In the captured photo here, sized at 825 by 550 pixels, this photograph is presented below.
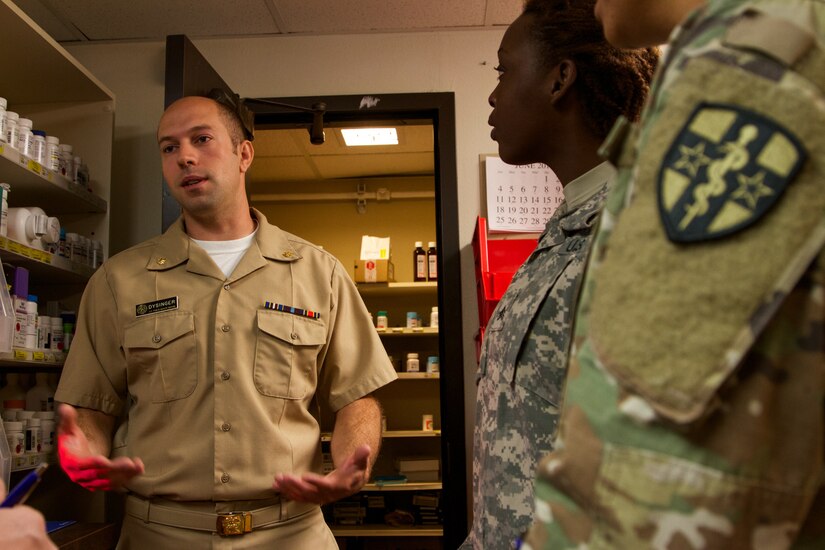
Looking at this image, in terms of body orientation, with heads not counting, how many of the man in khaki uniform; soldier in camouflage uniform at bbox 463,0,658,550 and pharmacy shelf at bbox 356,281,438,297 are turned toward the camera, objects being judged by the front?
2

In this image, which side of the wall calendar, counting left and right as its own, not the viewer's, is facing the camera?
front

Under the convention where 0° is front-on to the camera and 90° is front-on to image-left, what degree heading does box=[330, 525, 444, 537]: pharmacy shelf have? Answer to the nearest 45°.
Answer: approximately 0°

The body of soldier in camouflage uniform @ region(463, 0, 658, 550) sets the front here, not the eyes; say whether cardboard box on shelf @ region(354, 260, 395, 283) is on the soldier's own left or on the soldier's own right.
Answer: on the soldier's own right

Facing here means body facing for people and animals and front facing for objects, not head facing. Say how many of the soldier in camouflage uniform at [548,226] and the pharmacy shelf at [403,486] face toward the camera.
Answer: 1

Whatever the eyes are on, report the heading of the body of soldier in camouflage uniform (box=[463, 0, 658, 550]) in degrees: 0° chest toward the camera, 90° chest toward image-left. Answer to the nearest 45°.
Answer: approximately 90°

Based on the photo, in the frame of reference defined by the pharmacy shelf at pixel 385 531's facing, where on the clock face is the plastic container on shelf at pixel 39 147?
The plastic container on shelf is roughly at 1 o'clock from the pharmacy shelf.

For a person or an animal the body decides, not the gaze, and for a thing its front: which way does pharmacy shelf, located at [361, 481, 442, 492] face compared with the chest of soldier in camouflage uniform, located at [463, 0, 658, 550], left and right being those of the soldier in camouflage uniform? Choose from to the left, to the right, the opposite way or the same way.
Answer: to the left

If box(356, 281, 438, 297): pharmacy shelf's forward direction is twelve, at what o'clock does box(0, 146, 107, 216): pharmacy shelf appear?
box(0, 146, 107, 216): pharmacy shelf is roughly at 1 o'clock from box(356, 281, 438, 297): pharmacy shelf.

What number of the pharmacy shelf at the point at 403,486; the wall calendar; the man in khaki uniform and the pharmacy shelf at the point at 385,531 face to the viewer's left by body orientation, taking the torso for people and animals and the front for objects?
0

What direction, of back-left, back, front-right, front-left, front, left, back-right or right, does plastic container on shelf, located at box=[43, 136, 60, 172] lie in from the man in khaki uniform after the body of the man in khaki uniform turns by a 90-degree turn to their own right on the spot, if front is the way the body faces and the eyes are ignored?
front-right

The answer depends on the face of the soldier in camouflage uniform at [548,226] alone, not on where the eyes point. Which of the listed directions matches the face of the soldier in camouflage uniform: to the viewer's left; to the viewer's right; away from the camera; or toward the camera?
to the viewer's left

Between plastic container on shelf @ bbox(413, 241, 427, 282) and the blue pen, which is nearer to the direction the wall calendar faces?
the blue pen

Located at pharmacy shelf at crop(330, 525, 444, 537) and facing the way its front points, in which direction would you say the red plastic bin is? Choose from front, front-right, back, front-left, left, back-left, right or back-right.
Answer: front
